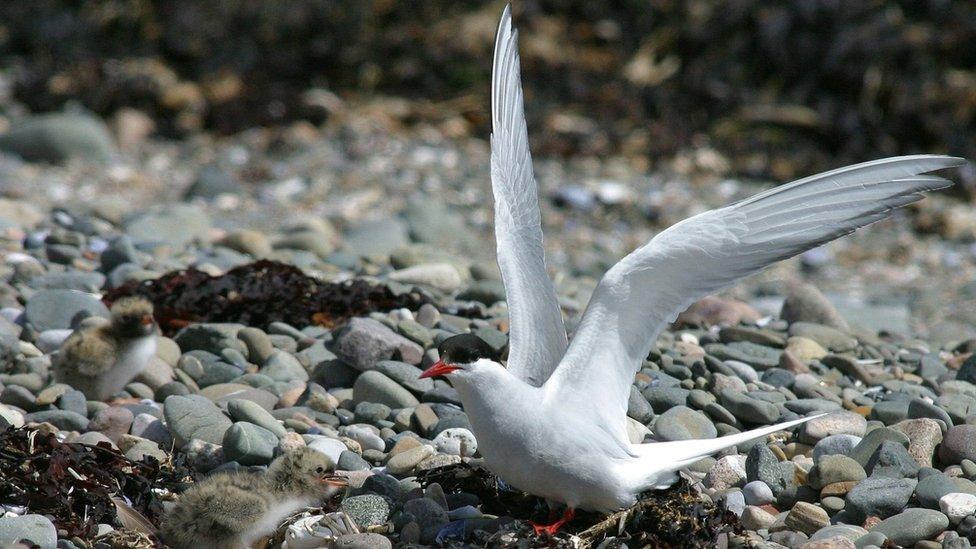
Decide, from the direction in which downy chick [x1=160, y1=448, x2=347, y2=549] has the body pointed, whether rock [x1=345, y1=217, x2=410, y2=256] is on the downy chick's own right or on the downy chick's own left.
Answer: on the downy chick's own left

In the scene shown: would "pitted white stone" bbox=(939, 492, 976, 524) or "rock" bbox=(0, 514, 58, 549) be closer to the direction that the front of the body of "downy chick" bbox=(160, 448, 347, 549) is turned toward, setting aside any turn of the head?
the pitted white stone

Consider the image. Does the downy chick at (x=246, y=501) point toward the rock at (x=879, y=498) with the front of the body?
yes

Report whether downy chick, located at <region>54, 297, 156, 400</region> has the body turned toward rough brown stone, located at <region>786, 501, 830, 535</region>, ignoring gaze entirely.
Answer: yes

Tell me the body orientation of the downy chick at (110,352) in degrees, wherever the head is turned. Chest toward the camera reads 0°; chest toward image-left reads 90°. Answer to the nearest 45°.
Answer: approximately 315°

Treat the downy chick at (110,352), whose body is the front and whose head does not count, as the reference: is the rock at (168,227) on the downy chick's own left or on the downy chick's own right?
on the downy chick's own left

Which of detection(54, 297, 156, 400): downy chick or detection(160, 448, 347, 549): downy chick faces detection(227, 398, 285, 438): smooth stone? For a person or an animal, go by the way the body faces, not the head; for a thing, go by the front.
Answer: detection(54, 297, 156, 400): downy chick

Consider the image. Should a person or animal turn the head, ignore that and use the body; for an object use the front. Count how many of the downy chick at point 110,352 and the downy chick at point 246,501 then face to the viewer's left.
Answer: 0

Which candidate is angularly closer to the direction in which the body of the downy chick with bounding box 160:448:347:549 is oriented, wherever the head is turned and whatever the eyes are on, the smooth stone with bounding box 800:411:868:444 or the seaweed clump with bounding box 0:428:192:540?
the smooth stone

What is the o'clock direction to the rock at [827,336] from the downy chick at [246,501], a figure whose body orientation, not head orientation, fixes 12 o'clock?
The rock is roughly at 11 o'clock from the downy chick.

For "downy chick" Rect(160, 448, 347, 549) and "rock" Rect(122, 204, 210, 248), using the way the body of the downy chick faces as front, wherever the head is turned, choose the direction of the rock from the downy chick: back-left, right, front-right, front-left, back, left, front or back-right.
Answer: left

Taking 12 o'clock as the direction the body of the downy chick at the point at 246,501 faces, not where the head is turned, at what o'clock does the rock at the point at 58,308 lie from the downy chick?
The rock is roughly at 8 o'clock from the downy chick.

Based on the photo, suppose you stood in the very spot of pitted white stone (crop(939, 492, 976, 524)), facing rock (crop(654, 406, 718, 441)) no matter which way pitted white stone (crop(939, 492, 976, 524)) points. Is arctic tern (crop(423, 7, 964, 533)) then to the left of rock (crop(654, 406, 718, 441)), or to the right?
left

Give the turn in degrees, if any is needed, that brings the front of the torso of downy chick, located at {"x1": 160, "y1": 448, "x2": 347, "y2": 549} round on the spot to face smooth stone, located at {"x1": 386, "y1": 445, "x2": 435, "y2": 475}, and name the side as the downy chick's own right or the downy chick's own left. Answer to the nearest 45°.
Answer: approximately 45° to the downy chick's own left

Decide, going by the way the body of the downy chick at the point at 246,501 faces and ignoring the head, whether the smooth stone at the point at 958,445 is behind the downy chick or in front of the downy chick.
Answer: in front

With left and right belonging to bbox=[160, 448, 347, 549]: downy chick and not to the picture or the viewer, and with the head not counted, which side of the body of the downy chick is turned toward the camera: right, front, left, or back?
right
